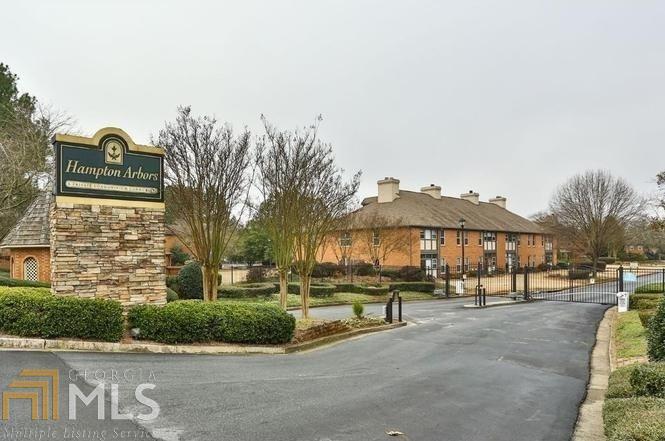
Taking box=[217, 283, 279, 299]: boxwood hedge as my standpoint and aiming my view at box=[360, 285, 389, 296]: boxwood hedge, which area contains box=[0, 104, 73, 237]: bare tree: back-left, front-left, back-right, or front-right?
back-left

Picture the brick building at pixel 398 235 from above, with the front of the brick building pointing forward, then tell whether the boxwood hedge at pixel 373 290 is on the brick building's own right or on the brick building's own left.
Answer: on the brick building's own right

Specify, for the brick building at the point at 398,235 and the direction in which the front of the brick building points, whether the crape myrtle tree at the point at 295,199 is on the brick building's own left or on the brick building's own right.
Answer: on the brick building's own right

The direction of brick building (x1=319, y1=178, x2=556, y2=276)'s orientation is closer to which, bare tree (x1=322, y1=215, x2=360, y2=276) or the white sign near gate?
the white sign near gate

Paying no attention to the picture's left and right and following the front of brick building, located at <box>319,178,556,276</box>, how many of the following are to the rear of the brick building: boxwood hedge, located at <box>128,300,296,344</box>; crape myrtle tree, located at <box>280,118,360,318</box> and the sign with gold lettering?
0

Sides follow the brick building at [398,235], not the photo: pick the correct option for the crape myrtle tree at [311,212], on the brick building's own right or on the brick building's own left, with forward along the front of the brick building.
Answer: on the brick building's own right

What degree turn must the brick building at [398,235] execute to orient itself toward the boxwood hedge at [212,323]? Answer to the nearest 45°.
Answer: approximately 45° to its right

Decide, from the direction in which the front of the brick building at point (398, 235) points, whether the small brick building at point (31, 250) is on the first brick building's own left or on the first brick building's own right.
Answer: on the first brick building's own right

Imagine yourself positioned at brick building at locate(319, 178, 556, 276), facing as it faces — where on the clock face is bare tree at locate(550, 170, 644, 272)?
The bare tree is roughly at 10 o'clock from the brick building.

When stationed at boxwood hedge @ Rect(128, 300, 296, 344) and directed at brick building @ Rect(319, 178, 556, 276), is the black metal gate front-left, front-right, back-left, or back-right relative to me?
front-right

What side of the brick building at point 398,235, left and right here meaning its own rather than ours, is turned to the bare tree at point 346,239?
right

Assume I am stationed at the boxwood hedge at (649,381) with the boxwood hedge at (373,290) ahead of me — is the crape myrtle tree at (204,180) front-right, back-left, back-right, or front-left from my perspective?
front-left
